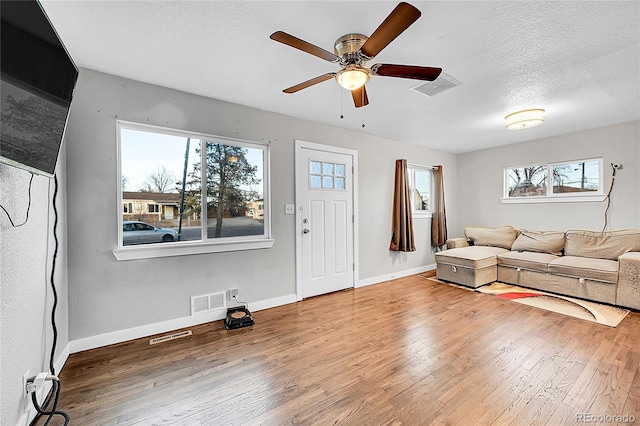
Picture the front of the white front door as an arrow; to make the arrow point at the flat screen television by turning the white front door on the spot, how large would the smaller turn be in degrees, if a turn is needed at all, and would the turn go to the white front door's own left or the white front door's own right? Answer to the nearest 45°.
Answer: approximately 90° to the white front door's own right

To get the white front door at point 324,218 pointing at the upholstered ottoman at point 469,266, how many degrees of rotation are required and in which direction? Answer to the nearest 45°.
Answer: approximately 45° to its left

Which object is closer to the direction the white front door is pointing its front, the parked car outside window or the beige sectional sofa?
the beige sectional sofa

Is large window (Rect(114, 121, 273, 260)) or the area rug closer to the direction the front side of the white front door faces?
the area rug

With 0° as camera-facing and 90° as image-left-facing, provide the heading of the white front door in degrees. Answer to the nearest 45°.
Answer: approximately 315°

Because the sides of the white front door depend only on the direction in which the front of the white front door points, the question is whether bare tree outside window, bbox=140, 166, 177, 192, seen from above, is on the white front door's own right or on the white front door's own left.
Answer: on the white front door's own right

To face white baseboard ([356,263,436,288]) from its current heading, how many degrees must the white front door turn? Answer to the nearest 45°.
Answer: approximately 90° to its left

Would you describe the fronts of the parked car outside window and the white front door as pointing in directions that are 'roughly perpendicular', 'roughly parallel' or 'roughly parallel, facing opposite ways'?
roughly perpendicular
